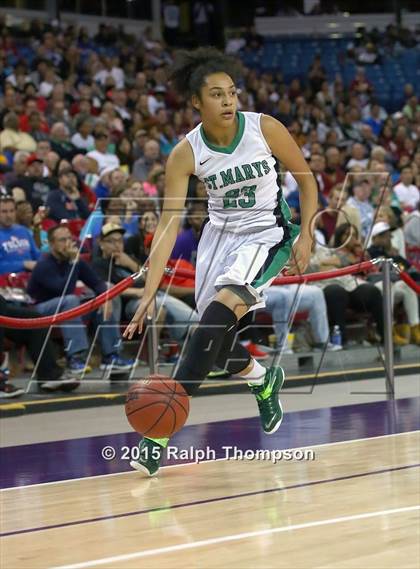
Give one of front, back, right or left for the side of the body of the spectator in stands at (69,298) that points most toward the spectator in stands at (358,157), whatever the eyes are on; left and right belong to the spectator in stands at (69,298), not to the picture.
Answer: left

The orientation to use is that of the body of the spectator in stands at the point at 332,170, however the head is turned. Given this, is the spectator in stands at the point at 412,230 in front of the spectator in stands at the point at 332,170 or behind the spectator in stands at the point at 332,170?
in front

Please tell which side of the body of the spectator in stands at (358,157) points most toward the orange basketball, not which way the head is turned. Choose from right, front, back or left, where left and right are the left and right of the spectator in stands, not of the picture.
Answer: front

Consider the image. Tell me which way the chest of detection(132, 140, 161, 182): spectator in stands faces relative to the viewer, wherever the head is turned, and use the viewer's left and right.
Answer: facing the viewer and to the right of the viewer

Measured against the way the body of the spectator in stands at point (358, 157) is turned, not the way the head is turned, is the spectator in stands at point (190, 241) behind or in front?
in front

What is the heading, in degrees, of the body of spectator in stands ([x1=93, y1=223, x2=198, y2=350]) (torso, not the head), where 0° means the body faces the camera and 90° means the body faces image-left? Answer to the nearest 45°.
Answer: approximately 315°

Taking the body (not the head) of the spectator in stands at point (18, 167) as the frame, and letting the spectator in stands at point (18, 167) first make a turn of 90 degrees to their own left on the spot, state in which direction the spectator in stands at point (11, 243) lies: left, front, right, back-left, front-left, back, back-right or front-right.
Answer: back-right

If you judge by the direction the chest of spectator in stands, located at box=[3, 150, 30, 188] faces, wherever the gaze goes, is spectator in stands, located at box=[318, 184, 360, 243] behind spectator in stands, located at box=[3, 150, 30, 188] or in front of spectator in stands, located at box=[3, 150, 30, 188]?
in front

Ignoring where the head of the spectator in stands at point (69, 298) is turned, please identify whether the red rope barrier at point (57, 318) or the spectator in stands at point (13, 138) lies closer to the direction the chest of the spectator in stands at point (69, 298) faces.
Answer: the red rope barrier

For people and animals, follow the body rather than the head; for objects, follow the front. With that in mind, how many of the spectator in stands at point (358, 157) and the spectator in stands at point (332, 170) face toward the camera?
2
